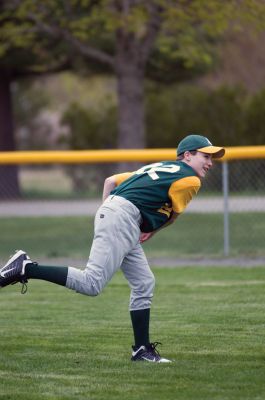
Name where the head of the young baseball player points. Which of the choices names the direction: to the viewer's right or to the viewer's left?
to the viewer's right

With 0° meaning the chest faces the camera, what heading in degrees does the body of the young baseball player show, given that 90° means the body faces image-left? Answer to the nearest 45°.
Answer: approximately 270°

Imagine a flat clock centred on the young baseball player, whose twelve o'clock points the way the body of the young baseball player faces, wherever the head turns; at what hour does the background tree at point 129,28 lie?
The background tree is roughly at 9 o'clock from the young baseball player.
